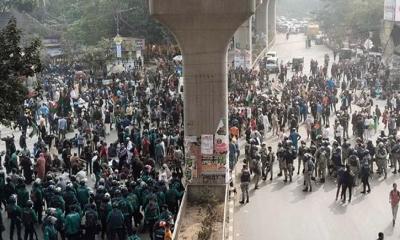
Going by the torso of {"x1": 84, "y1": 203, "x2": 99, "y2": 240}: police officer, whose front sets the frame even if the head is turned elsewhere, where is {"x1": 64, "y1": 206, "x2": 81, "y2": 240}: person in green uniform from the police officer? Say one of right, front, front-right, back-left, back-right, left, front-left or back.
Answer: left

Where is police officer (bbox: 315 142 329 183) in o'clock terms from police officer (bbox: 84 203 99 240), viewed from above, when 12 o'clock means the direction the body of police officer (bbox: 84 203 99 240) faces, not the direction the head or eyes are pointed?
police officer (bbox: 315 142 329 183) is roughly at 2 o'clock from police officer (bbox: 84 203 99 240).

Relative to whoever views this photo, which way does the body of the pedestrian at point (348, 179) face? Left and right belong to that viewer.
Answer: facing away from the viewer

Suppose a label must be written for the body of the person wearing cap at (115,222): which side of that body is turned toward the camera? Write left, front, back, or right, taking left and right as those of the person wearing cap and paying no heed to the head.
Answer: back

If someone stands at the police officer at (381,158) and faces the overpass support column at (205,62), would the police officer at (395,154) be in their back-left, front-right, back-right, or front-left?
back-right

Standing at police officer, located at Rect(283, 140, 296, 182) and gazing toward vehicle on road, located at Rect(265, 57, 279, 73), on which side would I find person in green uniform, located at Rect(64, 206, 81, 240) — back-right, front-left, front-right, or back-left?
back-left

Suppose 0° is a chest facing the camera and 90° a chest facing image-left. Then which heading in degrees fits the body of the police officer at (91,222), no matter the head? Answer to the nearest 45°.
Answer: approximately 180°

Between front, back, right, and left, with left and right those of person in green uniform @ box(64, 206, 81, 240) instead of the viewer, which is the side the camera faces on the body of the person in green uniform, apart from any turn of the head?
back
